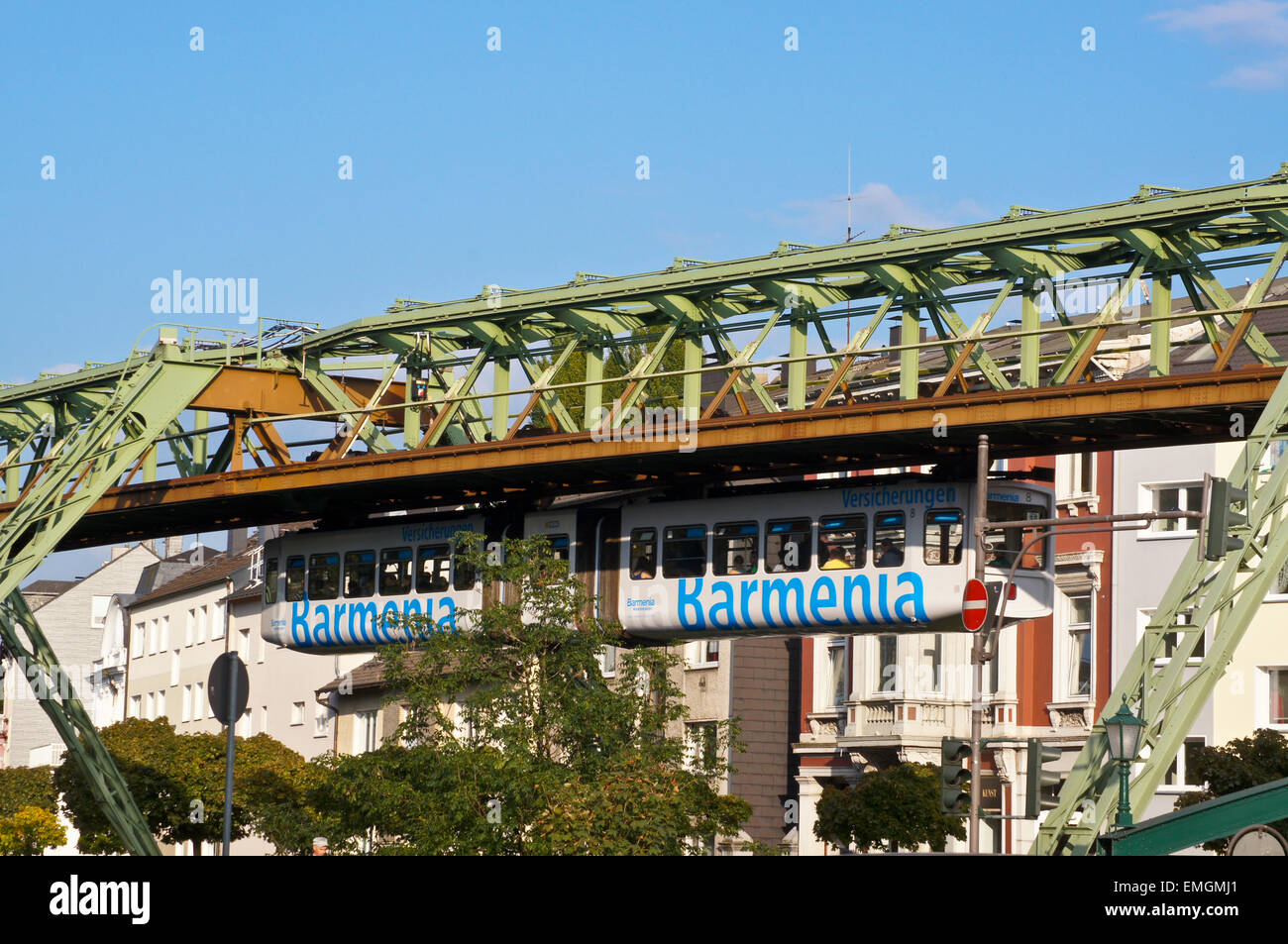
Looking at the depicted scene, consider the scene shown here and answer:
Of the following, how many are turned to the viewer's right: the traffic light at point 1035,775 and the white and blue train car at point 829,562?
1

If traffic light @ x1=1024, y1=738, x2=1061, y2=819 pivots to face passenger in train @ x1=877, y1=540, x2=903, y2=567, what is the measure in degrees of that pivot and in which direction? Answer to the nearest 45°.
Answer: approximately 90° to its left
